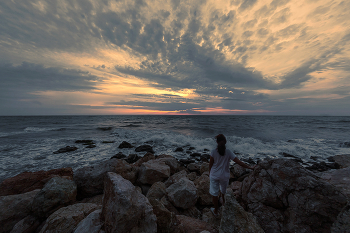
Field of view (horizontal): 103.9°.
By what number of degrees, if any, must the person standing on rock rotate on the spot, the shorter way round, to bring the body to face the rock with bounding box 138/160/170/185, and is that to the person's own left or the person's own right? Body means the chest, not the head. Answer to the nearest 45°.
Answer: approximately 90° to the person's own left

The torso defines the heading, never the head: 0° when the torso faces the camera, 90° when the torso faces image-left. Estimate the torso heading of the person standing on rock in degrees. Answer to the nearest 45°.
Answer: approximately 180°

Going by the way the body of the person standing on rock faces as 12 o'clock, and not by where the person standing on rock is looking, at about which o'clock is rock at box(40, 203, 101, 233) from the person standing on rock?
The rock is roughly at 8 o'clock from the person standing on rock.

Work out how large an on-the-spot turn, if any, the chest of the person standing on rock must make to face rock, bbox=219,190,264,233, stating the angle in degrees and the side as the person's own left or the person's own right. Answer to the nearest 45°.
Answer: approximately 180°

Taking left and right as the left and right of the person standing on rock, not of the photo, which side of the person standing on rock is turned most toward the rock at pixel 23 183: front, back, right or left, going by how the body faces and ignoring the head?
left

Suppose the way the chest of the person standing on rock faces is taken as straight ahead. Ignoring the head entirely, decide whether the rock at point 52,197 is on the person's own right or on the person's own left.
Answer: on the person's own left

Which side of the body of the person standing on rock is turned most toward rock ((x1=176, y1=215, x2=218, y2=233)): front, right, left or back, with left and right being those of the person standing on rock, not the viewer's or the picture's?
back

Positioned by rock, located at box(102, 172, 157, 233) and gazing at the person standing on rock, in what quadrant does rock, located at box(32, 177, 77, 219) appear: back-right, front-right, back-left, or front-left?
back-left

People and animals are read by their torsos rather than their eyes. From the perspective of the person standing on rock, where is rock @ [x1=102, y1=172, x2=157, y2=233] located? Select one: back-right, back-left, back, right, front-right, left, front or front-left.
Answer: back-left

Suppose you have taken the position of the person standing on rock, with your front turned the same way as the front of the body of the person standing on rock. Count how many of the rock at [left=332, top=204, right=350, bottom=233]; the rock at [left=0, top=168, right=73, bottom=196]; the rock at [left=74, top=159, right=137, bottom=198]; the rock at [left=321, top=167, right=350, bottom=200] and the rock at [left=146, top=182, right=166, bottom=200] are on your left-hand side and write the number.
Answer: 3

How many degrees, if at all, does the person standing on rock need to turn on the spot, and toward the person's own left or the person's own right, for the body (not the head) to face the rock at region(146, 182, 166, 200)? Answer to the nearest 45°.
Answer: approximately 90° to the person's own left

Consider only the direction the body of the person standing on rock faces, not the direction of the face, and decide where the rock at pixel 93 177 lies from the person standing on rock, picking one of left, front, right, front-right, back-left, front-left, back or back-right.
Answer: left
